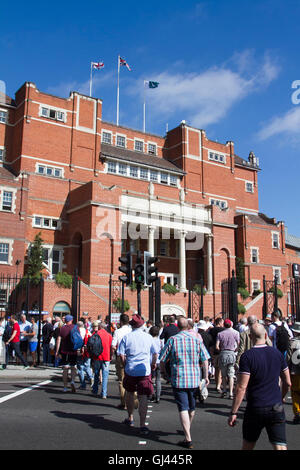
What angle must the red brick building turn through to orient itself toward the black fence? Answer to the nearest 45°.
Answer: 0° — it already faces it

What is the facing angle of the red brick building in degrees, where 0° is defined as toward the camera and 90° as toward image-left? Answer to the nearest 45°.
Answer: approximately 315°

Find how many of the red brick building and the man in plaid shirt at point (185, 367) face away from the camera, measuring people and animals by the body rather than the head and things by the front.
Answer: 1

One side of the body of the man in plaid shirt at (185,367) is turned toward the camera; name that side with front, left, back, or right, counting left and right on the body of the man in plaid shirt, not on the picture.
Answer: back

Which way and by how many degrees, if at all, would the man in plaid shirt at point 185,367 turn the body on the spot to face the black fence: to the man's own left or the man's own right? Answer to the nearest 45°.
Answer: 0° — they already face it

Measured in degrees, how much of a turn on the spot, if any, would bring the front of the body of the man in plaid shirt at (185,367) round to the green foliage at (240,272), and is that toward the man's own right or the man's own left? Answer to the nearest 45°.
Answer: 0° — they already face it

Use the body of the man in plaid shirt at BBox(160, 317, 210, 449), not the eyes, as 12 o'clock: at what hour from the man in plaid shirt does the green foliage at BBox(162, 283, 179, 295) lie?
The green foliage is roughly at 12 o'clock from the man in plaid shirt.

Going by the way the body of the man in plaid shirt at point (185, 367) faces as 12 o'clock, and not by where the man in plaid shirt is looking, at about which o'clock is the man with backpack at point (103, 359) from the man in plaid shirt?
The man with backpack is roughly at 11 o'clock from the man in plaid shirt.

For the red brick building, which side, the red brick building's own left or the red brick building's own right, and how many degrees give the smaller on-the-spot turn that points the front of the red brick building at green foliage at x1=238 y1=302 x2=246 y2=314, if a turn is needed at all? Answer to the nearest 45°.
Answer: approximately 45° to the red brick building's own left

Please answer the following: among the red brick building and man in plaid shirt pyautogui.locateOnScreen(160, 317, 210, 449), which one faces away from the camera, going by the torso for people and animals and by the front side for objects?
the man in plaid shirt
